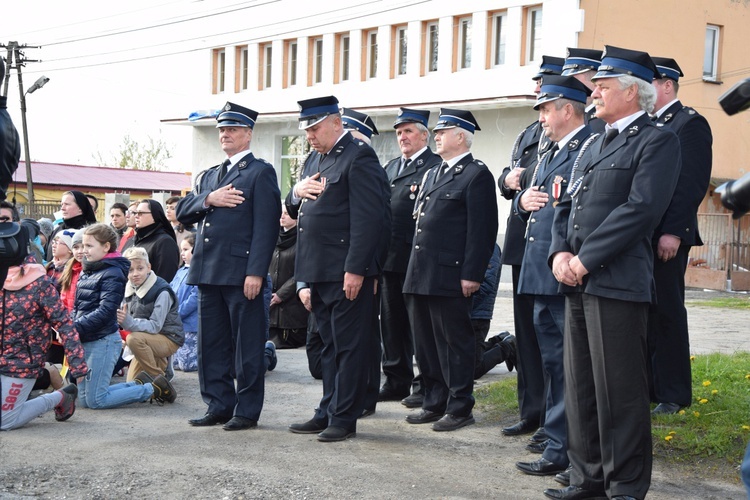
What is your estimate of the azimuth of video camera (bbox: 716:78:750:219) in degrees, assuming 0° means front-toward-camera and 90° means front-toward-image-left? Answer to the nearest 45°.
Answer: approximately 90°

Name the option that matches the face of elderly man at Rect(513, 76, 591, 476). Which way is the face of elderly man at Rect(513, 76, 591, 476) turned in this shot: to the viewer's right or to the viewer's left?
to the viewer's left

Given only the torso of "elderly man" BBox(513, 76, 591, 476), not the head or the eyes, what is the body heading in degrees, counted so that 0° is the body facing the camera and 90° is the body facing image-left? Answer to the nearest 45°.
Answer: approximately 45°

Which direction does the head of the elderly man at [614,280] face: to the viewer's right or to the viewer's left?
to the viewer's left

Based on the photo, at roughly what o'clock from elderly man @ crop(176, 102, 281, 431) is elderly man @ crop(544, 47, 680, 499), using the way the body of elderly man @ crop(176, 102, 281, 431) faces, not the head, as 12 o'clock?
elderly man @ crop(544, 47, 680, 499) is roughly at 9 o'clock from elderly man @ crop(176, 102, 281, 431).

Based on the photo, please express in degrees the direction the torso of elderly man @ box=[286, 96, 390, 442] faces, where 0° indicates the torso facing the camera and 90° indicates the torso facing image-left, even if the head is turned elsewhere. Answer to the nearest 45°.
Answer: approximately 45°

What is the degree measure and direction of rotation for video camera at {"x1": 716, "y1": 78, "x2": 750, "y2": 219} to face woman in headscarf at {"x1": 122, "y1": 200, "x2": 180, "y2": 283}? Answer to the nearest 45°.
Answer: approximately 45° to its right

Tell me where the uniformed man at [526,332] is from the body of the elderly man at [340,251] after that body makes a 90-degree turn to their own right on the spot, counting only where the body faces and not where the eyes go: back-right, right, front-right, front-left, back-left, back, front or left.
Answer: back-right

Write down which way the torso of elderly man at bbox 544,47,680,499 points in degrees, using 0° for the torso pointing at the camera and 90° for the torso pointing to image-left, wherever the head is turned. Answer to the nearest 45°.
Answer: approximately 45°
